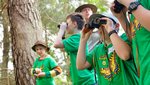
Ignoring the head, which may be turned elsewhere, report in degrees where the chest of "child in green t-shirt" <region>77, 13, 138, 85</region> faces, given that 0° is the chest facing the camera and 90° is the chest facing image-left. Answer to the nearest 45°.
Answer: approximately 45°

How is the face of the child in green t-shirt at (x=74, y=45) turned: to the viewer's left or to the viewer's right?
to the viewer's left

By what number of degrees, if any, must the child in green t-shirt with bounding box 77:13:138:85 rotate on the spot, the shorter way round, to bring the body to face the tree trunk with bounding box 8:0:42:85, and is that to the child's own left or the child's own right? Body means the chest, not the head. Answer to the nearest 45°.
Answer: approximately 90° to the child's own right

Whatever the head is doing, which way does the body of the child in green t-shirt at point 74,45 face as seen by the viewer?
to the viewer's left

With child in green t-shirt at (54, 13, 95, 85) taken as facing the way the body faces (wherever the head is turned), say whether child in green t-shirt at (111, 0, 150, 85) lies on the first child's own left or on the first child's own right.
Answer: on the first child's own left

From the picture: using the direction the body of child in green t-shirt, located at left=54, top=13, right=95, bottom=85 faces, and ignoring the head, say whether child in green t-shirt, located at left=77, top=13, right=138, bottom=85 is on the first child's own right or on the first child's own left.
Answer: on the first child's own left

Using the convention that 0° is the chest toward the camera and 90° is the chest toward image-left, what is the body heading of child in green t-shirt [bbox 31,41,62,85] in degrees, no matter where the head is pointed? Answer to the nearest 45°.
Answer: approximately 45°
